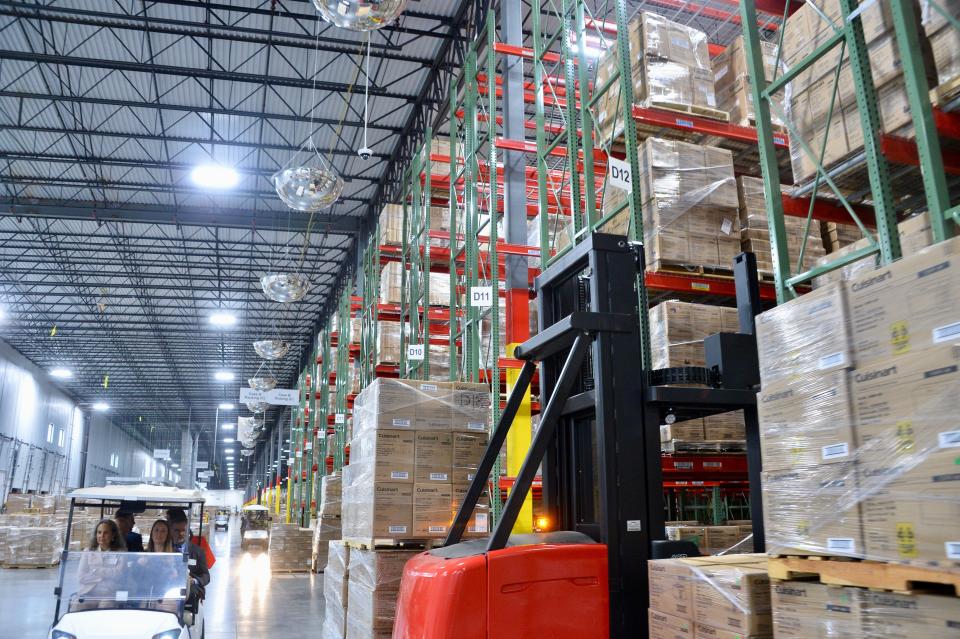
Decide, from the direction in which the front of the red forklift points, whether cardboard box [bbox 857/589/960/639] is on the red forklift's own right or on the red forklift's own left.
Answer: on the red forklift's own right

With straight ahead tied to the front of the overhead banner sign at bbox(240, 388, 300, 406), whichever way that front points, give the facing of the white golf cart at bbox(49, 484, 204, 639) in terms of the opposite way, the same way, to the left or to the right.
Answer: the same way

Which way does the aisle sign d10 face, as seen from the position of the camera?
facing the viewer

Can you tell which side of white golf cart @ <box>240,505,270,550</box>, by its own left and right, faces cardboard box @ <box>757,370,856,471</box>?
front

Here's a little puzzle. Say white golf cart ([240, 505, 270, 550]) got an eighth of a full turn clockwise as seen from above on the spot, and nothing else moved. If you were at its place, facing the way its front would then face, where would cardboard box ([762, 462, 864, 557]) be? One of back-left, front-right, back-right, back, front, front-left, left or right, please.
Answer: front-left

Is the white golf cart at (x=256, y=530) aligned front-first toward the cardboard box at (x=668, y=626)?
yes

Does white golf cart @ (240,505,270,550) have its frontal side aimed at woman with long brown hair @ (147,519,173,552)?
yes

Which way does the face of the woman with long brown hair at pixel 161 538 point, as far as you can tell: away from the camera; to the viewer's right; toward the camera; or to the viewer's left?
toward the camera

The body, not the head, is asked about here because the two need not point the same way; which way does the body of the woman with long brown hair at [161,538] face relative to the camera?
toward the camera

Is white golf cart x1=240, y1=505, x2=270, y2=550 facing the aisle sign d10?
yes

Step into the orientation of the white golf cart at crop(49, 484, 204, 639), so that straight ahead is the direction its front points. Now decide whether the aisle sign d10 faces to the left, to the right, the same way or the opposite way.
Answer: the same way

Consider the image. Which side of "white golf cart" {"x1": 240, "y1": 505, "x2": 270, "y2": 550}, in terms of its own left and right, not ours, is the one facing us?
front

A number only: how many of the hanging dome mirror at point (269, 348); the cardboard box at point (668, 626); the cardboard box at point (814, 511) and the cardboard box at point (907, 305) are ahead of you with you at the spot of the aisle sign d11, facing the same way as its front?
3

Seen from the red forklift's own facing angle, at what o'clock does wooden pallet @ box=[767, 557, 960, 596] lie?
The wooden pallet is roughly at 3 o'clock from the red forklift.

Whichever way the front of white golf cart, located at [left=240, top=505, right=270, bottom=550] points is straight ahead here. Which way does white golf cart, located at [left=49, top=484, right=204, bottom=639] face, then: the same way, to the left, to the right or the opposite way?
the same way

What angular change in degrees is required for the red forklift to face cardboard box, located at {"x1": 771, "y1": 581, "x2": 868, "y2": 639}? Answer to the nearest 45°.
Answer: approximately 90° to its right
